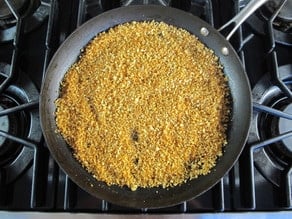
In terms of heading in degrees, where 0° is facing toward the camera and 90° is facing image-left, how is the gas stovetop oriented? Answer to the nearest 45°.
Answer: approximately 0°
